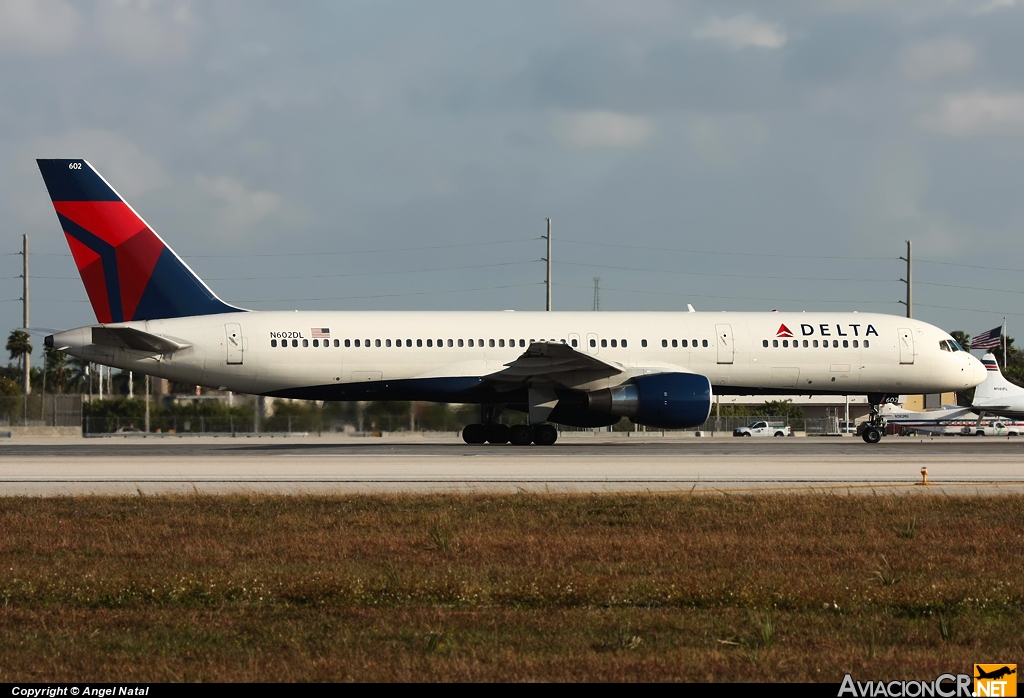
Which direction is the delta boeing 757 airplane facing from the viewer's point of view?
to the viewer's right

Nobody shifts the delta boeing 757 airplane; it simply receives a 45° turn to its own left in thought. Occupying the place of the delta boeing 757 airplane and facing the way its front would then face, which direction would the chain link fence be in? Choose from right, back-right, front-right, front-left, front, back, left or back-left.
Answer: left
